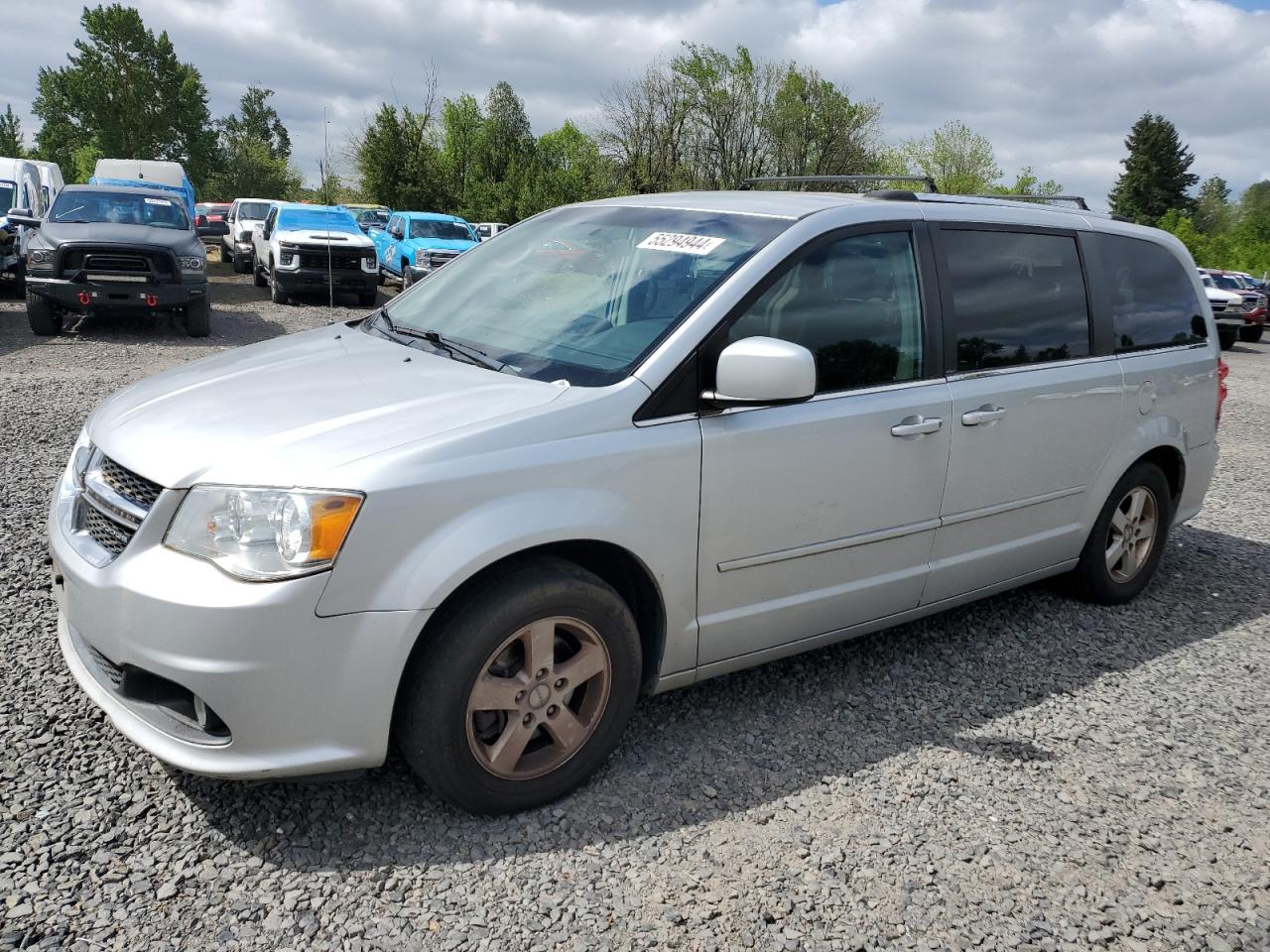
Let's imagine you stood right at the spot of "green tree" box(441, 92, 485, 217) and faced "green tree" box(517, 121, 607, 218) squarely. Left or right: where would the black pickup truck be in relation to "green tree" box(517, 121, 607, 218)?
right

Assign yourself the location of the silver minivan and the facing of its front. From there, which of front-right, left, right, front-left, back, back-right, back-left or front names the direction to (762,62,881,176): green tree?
back-right

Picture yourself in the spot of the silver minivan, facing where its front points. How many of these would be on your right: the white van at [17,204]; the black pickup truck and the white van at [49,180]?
3

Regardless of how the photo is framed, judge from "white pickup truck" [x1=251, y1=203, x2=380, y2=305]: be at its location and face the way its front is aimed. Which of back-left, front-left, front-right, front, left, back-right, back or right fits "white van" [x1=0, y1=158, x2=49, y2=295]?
right

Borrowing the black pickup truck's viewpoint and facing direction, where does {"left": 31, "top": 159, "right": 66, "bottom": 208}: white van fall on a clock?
The white van is roughly at 6 o'clock from the black pickup truck.

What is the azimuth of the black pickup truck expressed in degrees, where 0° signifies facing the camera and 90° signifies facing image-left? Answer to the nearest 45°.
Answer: approximately 0°

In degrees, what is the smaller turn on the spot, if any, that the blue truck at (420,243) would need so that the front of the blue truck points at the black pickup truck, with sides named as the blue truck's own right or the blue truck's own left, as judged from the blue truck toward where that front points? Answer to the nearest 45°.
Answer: approximately 45° to the blue truck's own right

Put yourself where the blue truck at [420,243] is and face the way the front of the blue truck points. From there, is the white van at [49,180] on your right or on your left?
on your right

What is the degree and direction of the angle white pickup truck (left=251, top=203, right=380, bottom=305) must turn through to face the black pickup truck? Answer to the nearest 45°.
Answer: approximately 45° to its right

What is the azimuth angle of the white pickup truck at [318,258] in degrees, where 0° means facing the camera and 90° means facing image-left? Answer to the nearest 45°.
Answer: approximately 0°

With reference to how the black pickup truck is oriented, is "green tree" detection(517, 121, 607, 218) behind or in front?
behind

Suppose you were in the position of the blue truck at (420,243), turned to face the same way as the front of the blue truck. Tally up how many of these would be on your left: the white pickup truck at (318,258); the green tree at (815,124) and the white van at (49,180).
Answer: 1

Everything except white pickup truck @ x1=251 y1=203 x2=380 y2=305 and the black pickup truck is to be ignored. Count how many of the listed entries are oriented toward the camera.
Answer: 2

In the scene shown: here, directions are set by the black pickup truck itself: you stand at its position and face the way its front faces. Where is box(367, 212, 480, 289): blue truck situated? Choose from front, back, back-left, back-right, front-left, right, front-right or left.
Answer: back-left

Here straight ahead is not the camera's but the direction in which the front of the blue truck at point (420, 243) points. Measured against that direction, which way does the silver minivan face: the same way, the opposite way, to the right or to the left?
to the right

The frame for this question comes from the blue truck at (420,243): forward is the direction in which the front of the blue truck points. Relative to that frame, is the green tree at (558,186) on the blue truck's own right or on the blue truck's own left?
on the blue truck's own left

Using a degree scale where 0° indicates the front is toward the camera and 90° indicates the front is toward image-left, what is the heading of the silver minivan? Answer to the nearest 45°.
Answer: approximately 45°

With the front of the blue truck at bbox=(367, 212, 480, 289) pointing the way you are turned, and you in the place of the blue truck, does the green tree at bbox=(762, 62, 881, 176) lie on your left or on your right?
on your left
